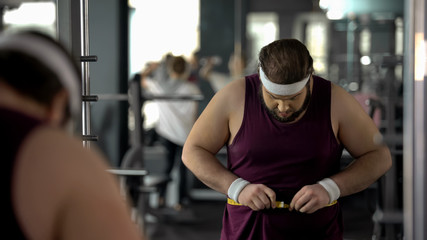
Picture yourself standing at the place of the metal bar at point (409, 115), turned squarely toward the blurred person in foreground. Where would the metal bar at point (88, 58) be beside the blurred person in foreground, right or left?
right

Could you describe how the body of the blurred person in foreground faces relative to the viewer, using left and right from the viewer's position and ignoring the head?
facing away from the viewer and to the right of the viewer

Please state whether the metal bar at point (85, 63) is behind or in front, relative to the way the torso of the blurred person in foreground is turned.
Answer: in front

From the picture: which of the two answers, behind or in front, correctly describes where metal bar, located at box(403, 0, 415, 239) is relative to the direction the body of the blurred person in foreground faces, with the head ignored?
in front

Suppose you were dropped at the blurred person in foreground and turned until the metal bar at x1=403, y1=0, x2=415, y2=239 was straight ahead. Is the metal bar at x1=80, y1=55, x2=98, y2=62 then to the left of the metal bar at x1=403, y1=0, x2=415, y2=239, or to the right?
left

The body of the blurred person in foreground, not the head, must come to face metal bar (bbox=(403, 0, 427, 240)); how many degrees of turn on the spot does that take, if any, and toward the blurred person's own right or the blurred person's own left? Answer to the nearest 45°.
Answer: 0° — they already face it

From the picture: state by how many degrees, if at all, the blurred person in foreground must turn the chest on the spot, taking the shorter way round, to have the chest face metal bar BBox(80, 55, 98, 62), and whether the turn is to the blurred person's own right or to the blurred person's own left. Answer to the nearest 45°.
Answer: approximately 45° to the blurred person's own left
